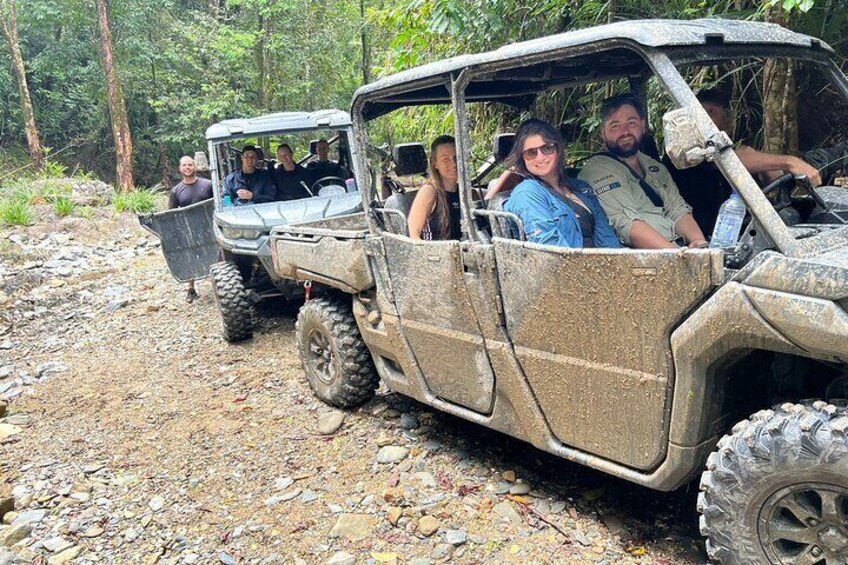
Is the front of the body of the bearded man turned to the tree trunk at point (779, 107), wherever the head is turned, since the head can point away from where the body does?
no

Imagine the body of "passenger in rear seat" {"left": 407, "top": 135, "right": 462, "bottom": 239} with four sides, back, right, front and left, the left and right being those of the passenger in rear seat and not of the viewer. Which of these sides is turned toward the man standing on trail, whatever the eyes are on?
back

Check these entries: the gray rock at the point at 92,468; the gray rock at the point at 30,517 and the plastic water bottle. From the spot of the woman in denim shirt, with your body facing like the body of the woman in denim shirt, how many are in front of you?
1

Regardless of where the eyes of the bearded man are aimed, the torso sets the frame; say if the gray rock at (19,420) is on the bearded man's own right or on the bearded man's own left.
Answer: on the bearded man's own right

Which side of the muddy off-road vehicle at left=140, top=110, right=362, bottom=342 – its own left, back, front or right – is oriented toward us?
front

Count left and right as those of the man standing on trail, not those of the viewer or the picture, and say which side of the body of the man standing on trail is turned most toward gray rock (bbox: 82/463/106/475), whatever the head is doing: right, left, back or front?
front

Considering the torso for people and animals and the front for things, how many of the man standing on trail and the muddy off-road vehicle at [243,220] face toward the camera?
2

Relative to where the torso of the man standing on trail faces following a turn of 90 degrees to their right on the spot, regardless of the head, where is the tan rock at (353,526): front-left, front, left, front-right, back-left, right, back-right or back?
left

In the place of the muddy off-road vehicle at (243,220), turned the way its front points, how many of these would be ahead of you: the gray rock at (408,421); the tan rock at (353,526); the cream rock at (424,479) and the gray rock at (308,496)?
4

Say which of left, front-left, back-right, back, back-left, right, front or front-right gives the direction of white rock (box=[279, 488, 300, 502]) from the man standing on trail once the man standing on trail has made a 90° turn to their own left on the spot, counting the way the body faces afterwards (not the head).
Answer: right

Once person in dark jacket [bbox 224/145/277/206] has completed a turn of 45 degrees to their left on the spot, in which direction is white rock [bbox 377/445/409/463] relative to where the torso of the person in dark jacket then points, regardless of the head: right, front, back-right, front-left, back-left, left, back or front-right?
front-right

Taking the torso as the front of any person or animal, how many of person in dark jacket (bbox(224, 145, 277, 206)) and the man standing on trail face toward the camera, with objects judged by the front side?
2

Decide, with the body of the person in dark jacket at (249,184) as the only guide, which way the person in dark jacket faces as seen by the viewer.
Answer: toward the camera

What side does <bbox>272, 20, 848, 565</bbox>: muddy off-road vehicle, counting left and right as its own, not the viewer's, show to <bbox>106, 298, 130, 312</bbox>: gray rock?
back

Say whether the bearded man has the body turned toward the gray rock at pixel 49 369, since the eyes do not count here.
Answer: no

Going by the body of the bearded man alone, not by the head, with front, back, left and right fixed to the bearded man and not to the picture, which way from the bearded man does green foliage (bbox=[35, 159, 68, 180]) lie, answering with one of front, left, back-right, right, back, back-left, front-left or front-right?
back

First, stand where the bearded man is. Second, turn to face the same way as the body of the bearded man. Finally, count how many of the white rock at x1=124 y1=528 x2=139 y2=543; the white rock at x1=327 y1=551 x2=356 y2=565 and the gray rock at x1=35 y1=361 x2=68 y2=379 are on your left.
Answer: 0
